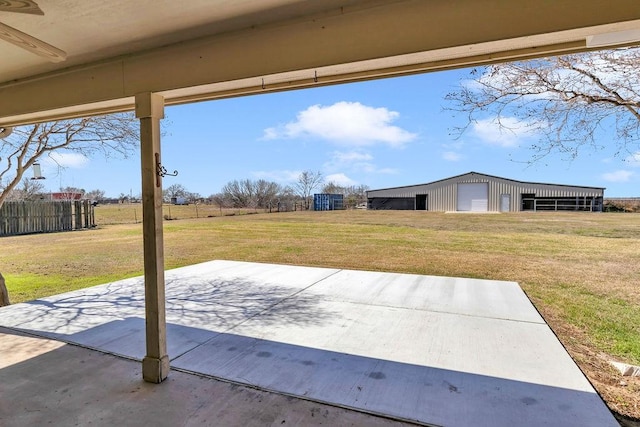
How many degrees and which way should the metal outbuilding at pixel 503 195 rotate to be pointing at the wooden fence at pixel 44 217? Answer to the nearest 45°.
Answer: approximately 45° to its right

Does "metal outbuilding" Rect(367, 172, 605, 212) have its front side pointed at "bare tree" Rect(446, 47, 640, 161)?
yes

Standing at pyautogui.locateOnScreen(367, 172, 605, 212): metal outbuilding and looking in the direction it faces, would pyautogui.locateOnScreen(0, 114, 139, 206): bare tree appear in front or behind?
in front

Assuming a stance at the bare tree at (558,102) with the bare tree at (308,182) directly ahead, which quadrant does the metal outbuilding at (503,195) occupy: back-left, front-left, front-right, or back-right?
front-right

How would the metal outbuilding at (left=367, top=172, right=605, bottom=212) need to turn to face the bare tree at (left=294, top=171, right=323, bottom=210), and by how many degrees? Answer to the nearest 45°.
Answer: approximately 90° to its right

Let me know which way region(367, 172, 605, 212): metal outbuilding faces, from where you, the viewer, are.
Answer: facing the viewer

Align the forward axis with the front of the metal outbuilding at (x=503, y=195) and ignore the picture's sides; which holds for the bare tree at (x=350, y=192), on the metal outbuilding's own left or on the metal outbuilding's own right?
on the metal outbuilding's own right
